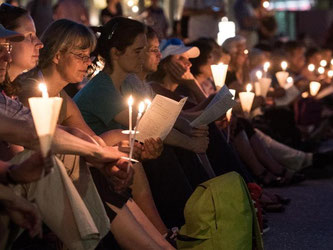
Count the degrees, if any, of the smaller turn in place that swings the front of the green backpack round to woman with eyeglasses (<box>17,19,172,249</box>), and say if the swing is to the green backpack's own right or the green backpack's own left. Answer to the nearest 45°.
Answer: approximately 45° to the green backpack's own right

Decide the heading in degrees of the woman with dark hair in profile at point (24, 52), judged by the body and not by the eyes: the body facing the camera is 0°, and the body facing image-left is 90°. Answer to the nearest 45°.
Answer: approximately 270°

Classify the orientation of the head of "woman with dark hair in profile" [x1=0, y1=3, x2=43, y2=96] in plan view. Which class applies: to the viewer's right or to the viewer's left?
to the viewer's right
